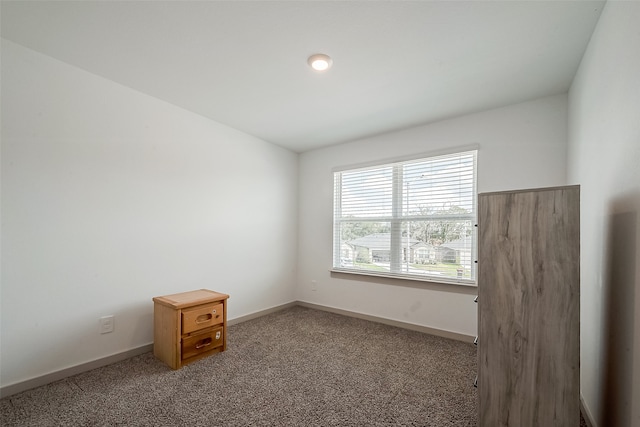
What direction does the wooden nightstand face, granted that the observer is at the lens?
facing the viewer and to the right of the viewer

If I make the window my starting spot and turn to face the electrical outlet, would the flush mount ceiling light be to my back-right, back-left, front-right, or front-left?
front-left

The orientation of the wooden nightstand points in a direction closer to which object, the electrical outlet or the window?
the window

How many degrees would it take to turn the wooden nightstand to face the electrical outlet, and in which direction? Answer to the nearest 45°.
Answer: approximately 135° to its right

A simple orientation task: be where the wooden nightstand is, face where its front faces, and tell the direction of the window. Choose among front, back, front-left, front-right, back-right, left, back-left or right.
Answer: front-left
